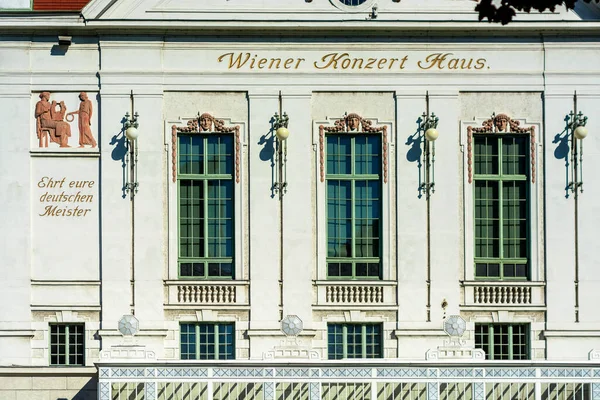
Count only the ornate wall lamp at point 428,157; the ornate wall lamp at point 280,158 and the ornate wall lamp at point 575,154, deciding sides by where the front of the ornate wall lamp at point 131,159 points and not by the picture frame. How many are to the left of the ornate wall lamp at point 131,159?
3

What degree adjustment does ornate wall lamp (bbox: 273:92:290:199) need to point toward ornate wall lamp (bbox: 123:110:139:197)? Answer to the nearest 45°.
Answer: approximately 90° to its right

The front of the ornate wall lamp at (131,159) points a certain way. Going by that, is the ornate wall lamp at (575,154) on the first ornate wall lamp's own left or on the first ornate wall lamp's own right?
on the first ornate wall lamp's own left

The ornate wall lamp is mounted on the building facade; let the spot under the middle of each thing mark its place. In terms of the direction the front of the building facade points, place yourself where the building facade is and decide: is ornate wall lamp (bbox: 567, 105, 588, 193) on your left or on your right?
on your left

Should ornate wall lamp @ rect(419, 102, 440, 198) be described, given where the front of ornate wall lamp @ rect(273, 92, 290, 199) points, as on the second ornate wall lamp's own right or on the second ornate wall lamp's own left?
on the second ornate wall lamp's own left

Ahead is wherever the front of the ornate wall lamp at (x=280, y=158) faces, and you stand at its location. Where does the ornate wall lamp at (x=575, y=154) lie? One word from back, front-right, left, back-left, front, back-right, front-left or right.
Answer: left

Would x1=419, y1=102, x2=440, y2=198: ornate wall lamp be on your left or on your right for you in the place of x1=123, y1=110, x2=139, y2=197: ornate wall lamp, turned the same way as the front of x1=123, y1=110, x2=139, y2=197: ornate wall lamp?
on your left

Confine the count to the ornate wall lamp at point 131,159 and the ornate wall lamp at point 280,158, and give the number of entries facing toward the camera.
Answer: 2

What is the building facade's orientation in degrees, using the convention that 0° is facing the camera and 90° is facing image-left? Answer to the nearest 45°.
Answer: approximately 0°

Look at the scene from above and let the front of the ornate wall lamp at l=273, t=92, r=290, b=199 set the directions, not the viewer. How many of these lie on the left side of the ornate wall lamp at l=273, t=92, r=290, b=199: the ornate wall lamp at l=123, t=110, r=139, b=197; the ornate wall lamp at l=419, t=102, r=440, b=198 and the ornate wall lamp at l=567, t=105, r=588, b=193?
2
